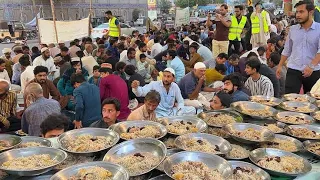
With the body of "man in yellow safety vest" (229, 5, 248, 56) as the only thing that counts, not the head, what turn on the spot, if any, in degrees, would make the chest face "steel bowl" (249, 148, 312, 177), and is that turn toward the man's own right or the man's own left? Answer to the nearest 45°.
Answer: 0° — they already face it

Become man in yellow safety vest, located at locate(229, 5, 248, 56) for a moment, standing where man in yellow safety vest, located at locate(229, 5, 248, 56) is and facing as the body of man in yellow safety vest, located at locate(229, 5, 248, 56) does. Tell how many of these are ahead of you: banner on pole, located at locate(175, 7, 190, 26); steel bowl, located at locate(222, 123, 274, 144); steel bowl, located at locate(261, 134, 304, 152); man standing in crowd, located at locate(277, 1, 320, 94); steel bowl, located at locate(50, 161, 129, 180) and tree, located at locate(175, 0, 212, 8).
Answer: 4

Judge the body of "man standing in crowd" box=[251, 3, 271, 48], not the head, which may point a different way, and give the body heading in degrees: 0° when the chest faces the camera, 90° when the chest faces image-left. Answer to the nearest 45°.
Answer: approximately 0°

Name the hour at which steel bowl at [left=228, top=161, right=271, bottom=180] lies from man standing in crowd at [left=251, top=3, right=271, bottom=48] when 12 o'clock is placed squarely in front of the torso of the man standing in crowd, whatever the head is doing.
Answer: The steel bowl is roughly at 12 o'clock from the man standing in crowd.

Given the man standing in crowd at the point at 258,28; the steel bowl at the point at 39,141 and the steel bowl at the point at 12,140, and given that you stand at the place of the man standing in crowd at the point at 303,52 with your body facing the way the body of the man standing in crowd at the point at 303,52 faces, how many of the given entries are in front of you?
2

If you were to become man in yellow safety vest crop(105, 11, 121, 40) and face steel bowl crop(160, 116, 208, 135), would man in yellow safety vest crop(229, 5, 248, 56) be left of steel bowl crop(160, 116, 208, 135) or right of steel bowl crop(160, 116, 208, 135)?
left

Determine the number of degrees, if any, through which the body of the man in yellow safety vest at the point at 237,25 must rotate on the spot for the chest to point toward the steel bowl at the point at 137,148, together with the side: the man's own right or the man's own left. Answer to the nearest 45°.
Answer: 0° — they already face it

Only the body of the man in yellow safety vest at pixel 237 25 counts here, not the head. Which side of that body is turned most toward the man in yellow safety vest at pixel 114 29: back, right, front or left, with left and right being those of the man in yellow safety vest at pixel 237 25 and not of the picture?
right

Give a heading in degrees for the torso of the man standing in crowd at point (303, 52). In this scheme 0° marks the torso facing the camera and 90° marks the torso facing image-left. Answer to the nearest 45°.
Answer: approximately 45°

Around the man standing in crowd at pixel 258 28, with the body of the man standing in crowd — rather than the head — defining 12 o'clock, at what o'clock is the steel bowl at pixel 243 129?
The steel bowl is roughly at 12 o'clock from the man standing in crowd.

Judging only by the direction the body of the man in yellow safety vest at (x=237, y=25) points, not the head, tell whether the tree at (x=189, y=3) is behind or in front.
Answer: behind

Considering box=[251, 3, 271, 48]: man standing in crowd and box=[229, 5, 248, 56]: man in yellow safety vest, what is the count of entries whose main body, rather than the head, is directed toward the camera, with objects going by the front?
2

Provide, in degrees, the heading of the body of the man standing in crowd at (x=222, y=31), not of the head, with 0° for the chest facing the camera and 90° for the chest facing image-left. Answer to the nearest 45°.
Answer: approximately 45°
